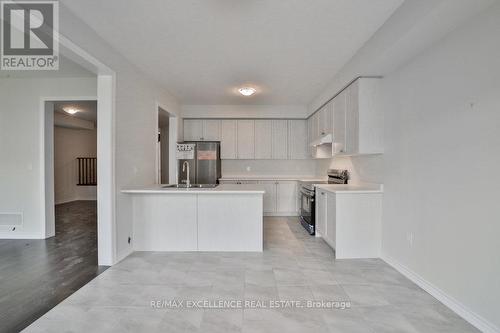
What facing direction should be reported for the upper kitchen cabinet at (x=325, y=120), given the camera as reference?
facing to the left of the viewer

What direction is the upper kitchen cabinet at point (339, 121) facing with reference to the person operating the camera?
facing to the left of the viewer

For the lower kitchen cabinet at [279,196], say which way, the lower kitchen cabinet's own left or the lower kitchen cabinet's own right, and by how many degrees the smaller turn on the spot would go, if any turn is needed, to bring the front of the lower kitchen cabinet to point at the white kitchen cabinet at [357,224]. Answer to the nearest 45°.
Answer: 0° — it already faces it

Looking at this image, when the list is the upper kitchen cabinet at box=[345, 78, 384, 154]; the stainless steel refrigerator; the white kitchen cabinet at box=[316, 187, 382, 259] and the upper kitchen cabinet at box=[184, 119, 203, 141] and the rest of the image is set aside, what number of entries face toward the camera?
2

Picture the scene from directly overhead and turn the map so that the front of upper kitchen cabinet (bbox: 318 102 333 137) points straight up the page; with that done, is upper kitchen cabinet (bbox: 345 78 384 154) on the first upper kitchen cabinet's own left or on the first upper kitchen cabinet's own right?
on the first upper kitchen cabinet's own left

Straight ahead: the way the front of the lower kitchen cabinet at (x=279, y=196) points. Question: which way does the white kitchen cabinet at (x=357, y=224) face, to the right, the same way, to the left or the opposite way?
to the right

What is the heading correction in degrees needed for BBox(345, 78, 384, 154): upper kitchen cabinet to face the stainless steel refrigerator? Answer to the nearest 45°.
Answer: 0° — it already faces it

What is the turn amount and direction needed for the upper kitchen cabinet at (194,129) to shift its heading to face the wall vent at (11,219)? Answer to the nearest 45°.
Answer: approximately 90° to its right

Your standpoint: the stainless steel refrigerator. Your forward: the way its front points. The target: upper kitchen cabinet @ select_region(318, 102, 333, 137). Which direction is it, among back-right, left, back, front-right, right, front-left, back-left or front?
front-left

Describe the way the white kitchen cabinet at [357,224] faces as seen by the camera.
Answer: facing to the left of the viewer

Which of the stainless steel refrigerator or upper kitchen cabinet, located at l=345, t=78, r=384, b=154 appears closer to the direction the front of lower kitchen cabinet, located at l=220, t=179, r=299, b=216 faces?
the upper kitchen cabinet

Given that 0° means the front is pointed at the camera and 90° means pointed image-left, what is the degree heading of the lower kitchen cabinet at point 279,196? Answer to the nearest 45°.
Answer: approximately 0°

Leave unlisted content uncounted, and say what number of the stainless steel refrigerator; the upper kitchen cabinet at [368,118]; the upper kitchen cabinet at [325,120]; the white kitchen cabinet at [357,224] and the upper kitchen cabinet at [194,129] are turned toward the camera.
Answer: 2

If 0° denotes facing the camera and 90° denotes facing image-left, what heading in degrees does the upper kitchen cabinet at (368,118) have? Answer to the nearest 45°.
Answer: approximately 90°
